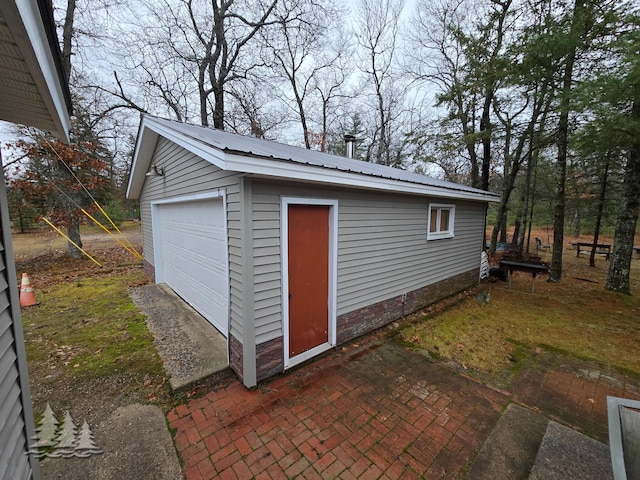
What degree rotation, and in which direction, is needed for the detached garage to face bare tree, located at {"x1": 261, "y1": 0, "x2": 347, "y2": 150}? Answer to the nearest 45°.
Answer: approximately 135° to its right

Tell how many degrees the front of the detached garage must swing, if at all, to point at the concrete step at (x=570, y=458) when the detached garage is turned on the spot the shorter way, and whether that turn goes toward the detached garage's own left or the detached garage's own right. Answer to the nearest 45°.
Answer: approximately 90° to the detached garage's own left

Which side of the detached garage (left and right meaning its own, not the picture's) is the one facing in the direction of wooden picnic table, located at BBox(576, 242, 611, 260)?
back

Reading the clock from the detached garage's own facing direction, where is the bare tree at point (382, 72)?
The bare tree is roughly at 5 o'clock from the detached garage.

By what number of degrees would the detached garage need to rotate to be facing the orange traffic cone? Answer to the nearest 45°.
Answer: approximately 45° to its right

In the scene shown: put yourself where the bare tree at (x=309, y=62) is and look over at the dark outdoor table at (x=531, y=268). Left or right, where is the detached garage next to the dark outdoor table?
right

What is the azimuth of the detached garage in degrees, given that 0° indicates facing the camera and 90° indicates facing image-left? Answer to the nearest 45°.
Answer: approximately 45°

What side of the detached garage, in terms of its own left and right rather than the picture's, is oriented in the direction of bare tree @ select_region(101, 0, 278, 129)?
right

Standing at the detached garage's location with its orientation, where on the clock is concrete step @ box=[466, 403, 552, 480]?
The concrete step is roughly at 9 o'clock from the detached garage.
